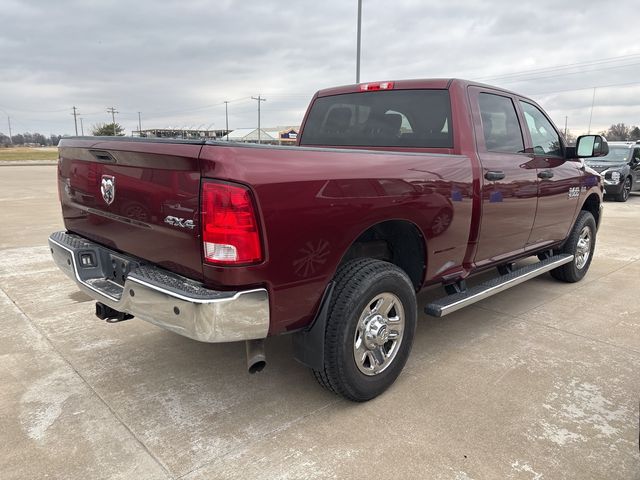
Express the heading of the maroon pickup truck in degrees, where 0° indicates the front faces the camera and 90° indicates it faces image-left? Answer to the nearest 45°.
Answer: approximately 225°

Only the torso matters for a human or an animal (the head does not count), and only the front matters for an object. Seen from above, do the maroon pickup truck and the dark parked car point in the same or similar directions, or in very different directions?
very different directions

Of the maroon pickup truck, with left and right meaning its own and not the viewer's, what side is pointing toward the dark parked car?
front

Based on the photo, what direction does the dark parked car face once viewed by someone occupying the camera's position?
facing the viewer and to the left of the viewer

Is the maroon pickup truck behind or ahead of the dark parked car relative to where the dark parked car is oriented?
ahead
